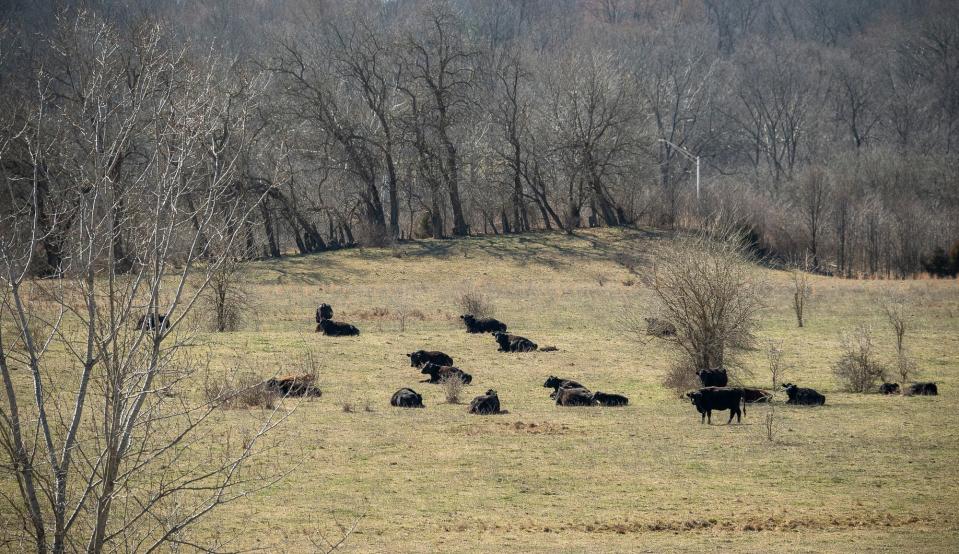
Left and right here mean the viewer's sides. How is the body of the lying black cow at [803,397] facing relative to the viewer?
facing to the left of the viewer

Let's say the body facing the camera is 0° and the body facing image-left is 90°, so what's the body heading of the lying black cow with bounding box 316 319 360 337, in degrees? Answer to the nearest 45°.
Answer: approximately 90°

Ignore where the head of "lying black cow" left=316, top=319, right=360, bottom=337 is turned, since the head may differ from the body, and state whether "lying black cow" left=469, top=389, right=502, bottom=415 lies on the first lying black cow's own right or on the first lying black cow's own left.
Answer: on the first lying black cow's own left

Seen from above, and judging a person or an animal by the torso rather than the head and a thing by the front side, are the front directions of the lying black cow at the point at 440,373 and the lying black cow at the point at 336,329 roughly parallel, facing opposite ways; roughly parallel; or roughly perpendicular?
roughly parallel

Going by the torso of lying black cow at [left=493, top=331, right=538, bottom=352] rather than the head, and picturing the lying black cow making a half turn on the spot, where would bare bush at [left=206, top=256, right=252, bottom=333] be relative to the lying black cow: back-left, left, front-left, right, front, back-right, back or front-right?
back

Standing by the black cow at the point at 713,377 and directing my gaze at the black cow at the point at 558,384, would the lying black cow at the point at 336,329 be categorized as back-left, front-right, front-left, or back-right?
front-right

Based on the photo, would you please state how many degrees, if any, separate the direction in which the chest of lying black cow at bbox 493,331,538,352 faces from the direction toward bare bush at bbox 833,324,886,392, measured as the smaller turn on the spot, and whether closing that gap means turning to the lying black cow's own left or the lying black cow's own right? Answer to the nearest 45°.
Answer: approximately 135° to the lying black cow's own left

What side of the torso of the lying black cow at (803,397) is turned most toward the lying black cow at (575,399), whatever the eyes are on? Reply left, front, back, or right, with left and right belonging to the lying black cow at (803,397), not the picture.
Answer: front

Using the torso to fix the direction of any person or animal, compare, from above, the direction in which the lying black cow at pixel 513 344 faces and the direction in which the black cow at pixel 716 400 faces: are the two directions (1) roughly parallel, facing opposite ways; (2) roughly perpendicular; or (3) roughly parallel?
roughly parallel

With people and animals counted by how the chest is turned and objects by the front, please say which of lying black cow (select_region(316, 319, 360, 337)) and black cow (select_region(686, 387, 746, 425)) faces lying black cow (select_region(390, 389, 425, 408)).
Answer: the black cow

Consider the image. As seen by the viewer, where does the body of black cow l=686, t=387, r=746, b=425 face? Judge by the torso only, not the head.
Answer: to the viewer's left

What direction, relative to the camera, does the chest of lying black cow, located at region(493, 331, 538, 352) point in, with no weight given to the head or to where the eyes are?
to the viewer's left

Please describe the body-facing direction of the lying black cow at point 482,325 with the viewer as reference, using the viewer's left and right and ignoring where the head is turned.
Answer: facing to the left of the viewer

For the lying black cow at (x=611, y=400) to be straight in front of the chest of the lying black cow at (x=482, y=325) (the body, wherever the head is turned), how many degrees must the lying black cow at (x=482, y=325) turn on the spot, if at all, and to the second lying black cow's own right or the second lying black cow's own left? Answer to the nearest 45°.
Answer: approximately 90° to the second lying black cow's own left

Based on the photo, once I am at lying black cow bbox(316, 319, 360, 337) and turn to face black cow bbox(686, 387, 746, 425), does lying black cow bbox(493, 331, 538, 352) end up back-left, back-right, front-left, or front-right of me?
front-left
